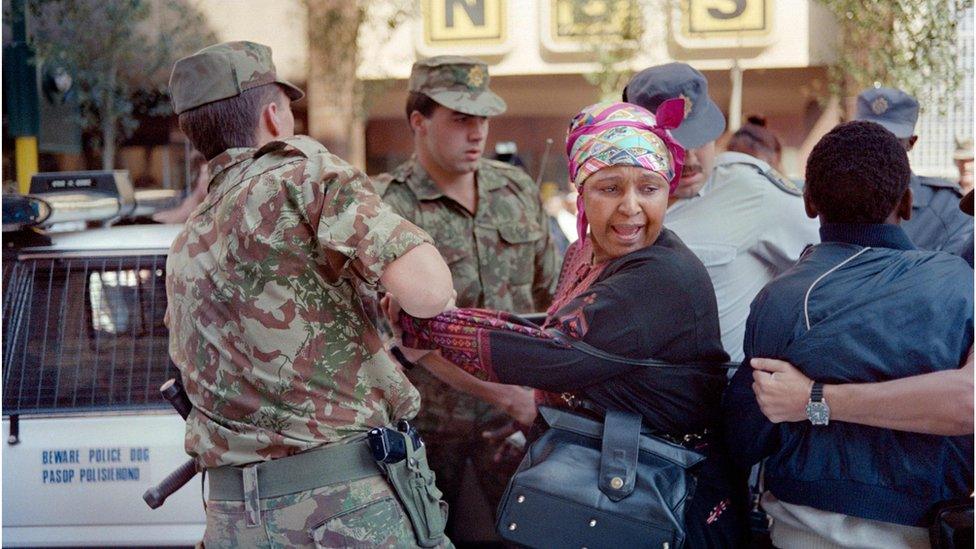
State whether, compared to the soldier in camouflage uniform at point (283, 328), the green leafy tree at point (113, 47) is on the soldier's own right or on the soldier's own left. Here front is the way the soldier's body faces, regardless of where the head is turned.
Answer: on the soldier's own left

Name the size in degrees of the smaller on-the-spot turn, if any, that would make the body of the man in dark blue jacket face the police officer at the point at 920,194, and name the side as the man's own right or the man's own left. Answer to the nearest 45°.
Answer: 0° — they already face them

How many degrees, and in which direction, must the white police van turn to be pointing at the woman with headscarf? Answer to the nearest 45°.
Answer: approximately 135° to its right

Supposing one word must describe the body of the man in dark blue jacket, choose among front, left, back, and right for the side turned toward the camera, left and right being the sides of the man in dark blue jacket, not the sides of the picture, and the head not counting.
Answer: back

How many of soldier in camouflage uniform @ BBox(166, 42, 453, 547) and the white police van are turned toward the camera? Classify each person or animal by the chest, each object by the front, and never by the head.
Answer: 0

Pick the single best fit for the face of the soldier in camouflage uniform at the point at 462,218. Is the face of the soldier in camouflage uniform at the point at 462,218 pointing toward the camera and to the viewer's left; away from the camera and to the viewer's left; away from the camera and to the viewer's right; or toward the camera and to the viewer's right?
toward the camera and to the viewer's right

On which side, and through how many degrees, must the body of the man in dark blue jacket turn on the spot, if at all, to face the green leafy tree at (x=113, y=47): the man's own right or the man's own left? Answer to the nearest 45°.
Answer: approximately 45° to the man's own left

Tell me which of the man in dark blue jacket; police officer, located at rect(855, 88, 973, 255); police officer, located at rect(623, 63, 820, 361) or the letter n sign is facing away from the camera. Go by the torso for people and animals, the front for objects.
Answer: the man in dark blue jacket

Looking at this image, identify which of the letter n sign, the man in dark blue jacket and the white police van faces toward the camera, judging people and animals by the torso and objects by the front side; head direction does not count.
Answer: the letter n sign

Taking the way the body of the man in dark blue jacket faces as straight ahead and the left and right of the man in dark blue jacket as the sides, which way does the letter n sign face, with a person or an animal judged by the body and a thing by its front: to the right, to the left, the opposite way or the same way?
the opposite way

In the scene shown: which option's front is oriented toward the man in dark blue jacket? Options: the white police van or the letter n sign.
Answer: the letter n sign

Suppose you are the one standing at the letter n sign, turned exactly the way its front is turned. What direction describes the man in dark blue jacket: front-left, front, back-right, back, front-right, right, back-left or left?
front

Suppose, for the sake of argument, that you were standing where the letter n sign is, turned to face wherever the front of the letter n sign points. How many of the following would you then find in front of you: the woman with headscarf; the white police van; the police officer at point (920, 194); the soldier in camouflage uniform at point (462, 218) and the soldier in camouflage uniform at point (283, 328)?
5

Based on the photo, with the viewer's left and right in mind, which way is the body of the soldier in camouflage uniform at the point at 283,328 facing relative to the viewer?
facing away from the viewer and to the right of the viewer

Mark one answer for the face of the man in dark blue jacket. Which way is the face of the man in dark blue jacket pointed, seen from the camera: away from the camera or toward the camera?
away from the camera

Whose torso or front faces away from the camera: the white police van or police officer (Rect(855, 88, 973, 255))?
the white police van

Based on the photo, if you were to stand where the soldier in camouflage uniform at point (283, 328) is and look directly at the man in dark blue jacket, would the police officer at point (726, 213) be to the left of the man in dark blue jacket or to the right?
left

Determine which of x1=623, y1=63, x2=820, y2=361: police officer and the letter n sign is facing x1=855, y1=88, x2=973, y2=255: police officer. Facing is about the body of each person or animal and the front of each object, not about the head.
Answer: the letter n sign

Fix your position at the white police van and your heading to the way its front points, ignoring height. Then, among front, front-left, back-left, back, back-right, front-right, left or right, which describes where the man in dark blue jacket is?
back-right

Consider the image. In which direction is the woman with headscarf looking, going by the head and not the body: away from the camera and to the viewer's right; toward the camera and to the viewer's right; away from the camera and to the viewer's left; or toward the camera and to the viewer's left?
toward the camera and to the viewer's left
